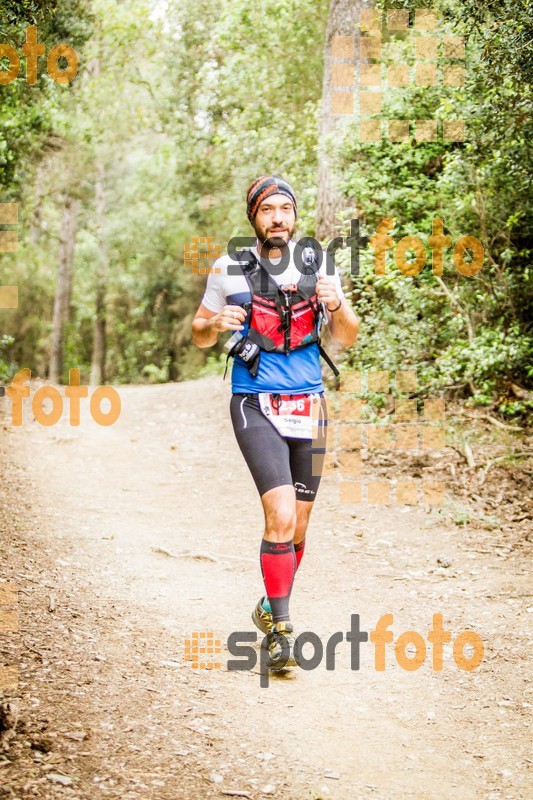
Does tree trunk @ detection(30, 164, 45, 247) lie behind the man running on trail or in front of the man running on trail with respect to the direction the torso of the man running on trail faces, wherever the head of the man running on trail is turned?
behind

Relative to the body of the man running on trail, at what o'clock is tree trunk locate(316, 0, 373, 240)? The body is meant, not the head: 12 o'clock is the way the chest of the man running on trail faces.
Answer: The tree trunk is roughly at 6 o'clock from the man running on trail.

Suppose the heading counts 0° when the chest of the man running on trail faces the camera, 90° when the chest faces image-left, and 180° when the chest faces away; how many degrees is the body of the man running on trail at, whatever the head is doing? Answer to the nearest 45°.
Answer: approximately 0°
